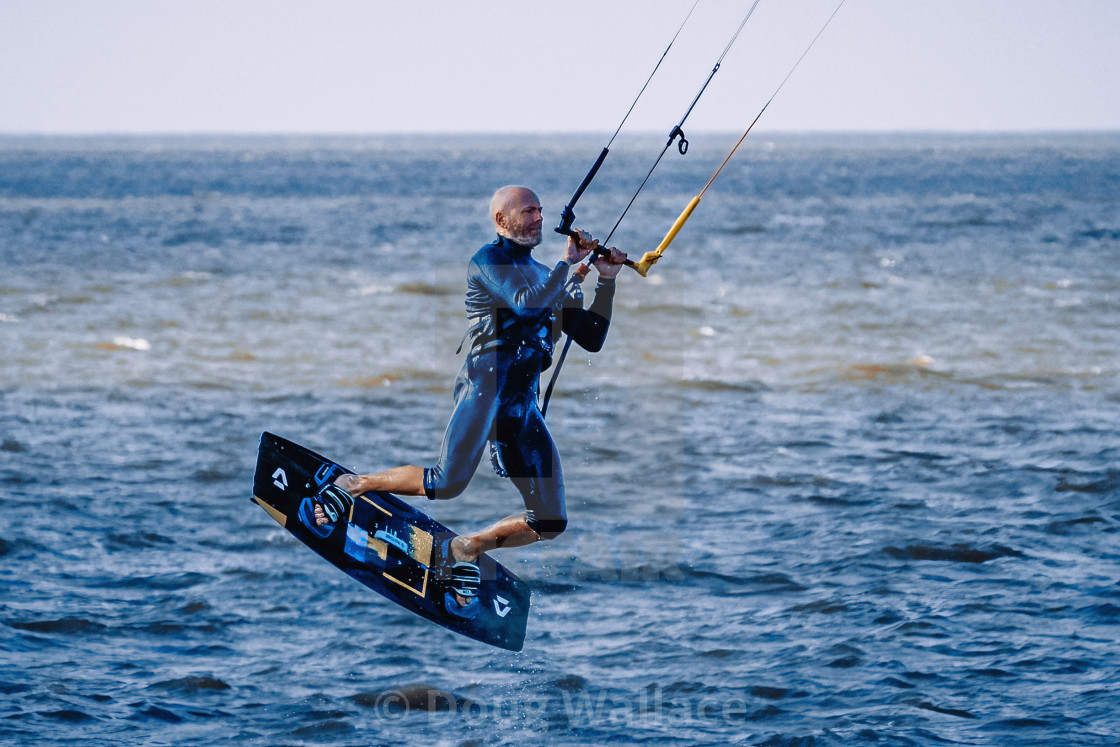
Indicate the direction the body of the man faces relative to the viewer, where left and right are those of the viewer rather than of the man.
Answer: facing the viewer and to the right of the viewer
